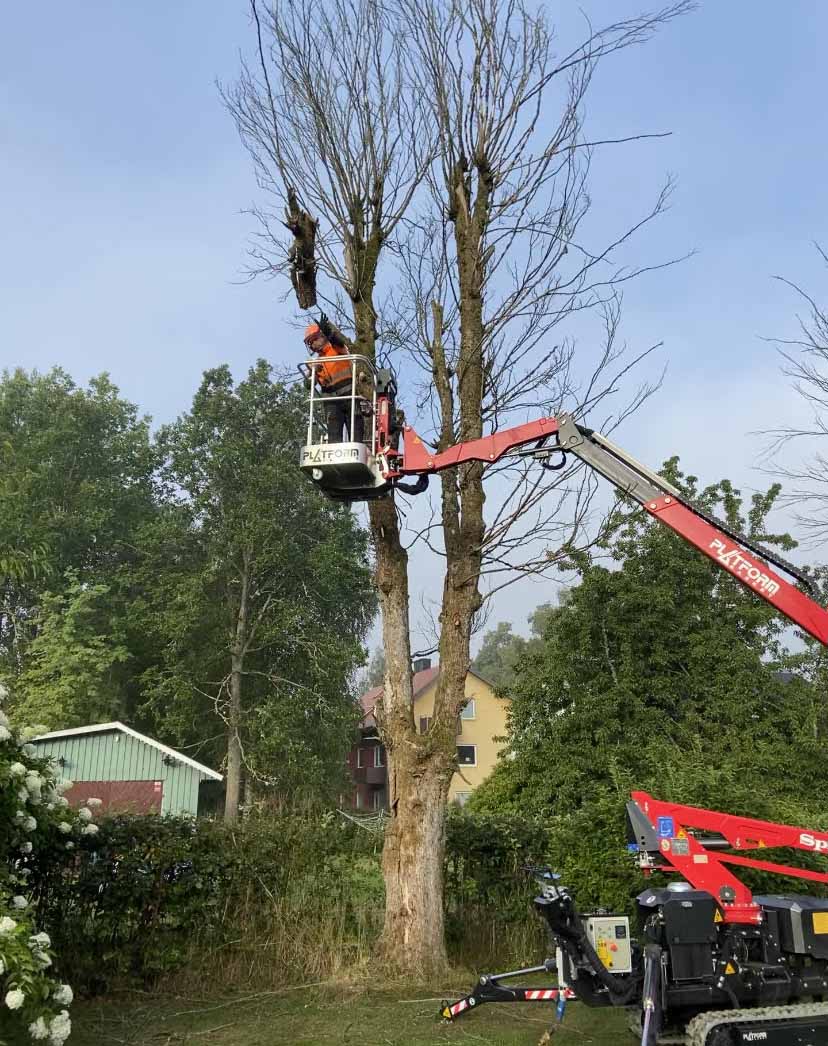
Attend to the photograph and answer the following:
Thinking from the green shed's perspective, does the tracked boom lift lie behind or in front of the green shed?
in front

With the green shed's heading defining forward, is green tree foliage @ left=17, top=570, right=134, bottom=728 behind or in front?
behind

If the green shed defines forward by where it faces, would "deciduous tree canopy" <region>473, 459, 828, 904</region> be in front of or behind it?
in front

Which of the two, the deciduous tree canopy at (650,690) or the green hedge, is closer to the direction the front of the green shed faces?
the green hedge

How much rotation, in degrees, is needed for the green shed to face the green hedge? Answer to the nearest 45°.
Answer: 0° — it already faces it

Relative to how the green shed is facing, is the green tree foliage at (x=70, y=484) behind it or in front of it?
behind

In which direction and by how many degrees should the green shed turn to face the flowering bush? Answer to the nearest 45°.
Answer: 0° — it already faces it
